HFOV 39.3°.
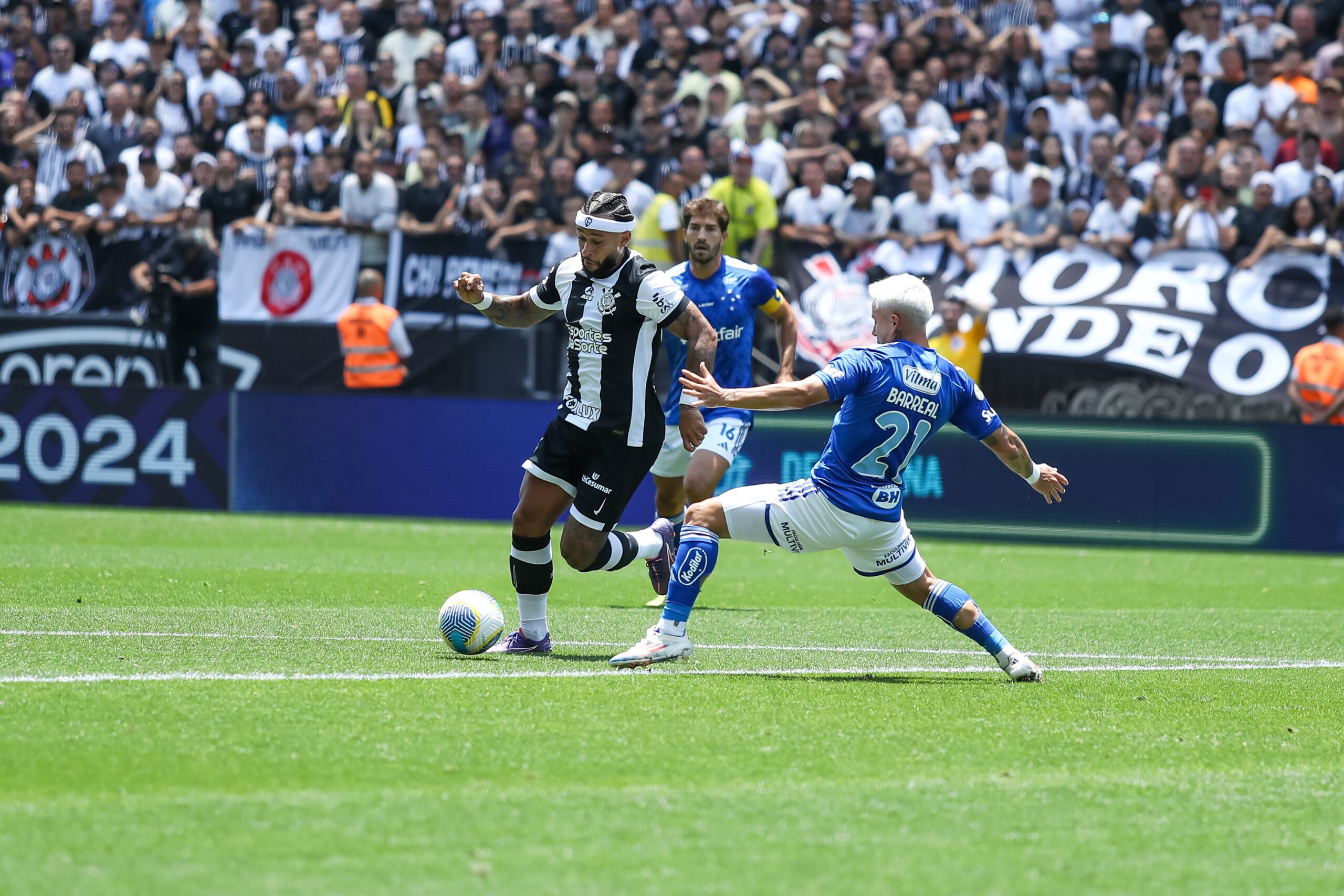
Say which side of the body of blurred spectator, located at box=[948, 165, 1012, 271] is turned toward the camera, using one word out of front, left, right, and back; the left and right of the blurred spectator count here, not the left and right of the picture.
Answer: front

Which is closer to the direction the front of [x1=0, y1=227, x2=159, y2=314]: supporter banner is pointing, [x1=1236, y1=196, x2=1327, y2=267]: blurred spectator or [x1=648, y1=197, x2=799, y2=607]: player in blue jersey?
the player in blue jersey

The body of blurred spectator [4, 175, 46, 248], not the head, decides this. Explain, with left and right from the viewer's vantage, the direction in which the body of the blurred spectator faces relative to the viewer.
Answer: facing the viewer

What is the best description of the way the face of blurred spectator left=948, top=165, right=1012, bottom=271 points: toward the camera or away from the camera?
toward the camera

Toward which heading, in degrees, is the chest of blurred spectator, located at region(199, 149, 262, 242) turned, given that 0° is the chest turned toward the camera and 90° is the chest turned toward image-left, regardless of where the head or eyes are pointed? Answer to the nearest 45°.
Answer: approximately 0°

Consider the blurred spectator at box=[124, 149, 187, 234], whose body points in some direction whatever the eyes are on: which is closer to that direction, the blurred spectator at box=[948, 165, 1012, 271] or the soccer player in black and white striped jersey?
the soccer player in black and white striped jersey

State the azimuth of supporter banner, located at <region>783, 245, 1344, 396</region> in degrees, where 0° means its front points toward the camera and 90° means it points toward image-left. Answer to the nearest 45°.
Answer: approximately 0°

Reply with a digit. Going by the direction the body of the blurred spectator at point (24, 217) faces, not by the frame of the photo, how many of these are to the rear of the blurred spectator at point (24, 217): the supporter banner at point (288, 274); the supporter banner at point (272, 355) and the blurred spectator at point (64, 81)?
1

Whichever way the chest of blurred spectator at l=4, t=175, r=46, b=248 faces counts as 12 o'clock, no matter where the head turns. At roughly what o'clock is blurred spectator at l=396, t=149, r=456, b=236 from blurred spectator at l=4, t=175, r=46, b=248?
blurred spectator at l=396, t=149, r=456, b=236 is roughly at 10 o'clock from blurred spectator at l=4, t=175, r=46, b=248.

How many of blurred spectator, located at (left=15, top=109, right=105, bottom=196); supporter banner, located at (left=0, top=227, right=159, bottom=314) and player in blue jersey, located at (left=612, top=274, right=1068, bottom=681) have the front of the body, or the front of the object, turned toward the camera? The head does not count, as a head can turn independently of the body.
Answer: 2

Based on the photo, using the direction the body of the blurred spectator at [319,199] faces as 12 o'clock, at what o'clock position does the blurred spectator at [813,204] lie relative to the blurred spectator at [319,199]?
the blurred spectator at [813,204] is roughly at 10 o'clock from the blurred spectator at [319,199].

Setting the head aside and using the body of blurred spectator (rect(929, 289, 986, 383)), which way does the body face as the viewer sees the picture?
toward the camera

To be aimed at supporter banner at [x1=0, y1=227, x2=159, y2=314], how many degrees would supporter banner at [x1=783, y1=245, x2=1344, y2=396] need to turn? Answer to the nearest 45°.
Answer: approximately 90° to its right

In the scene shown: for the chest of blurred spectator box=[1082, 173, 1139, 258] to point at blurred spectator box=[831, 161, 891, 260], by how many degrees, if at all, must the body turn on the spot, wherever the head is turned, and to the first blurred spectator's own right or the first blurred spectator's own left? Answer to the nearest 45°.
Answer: approximately 90° to the first blurred spectator's own right

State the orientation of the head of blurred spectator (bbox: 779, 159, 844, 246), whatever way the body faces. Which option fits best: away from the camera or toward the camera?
toward the camera

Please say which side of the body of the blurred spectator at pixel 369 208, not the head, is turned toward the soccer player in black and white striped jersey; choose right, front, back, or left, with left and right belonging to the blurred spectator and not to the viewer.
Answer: front
